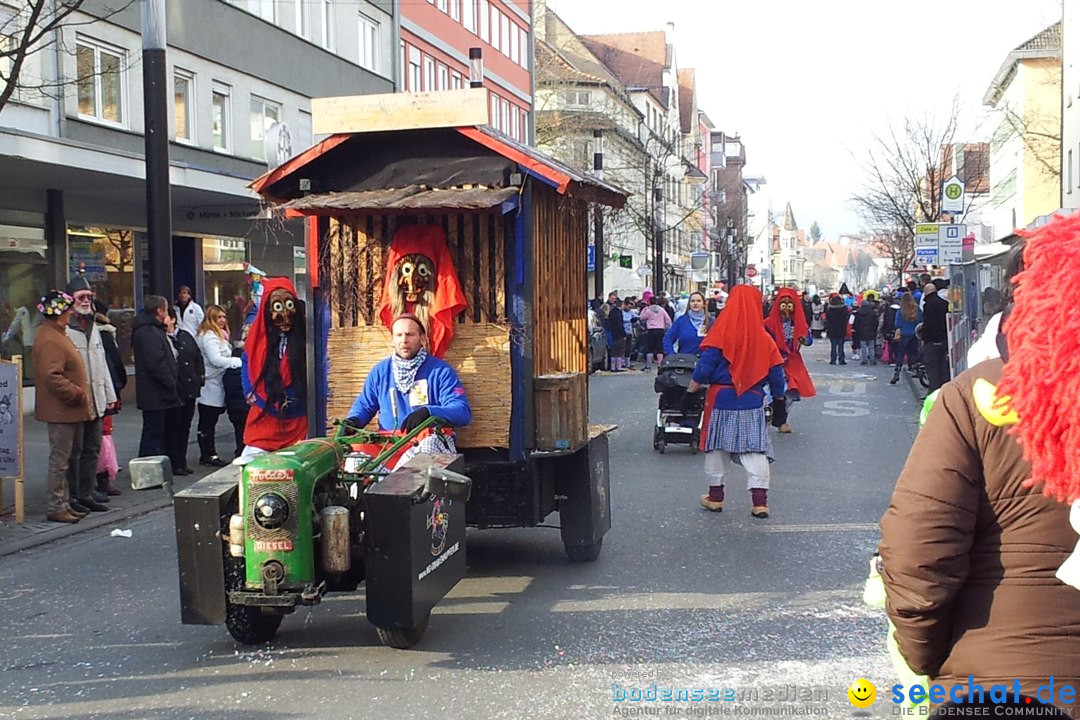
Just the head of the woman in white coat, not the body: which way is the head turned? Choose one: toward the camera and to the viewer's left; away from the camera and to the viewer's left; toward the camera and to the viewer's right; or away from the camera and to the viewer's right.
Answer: toward the camera and to the viewer's right

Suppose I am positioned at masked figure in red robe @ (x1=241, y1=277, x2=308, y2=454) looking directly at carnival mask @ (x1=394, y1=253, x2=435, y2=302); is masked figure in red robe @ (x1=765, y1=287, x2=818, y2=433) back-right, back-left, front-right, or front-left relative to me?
front-left

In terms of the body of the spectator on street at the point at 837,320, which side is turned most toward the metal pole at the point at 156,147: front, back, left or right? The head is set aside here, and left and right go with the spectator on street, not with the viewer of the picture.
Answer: back

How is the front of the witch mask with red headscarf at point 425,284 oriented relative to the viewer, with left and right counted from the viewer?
facing the viewer and to the left of the viewer

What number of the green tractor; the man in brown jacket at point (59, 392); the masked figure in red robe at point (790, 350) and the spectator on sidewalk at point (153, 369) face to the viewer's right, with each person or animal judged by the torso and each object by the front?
2

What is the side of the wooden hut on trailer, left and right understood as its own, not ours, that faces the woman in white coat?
right

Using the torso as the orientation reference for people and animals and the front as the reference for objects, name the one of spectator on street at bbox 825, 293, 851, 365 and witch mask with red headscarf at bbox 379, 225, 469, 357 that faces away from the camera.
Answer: the spectator on street

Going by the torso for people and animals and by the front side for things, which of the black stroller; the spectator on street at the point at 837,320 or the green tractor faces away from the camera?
the spectator on street

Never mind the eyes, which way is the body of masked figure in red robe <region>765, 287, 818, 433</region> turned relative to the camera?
toward the camera

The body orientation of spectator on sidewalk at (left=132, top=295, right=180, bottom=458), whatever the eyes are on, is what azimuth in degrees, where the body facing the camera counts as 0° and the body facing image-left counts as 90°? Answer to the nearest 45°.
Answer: approximately 270°
